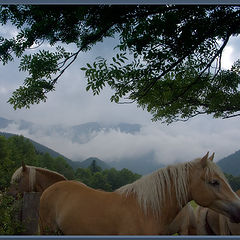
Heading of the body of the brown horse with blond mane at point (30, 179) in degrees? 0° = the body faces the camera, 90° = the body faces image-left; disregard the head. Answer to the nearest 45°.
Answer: approximately 90°

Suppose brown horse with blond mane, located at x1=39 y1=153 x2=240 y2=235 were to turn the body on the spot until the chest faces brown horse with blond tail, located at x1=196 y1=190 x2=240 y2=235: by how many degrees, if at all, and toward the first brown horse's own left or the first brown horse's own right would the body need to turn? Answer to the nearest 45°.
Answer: approximately 45° to the first brown horse's own left

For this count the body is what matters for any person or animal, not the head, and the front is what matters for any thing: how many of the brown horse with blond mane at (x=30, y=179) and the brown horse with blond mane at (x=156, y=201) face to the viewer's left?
1

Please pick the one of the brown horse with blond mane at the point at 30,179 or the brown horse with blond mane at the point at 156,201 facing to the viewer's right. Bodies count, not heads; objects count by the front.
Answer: the brown horse with blond mane at the point at 156,201

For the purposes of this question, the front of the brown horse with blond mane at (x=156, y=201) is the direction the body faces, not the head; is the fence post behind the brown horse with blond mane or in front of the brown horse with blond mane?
behind

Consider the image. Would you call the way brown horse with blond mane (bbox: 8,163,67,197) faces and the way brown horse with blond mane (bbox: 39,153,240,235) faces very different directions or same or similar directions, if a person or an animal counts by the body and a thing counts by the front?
very different directions

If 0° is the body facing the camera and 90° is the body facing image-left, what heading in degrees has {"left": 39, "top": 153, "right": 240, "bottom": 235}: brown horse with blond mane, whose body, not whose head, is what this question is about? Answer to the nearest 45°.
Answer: approximately 270°

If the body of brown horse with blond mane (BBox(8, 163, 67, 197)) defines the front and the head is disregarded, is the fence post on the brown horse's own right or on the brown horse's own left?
on the brown horse's own left

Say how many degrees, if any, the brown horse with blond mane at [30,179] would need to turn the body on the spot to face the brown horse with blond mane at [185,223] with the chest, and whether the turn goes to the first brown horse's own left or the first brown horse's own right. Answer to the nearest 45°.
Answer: approximately 135° to the first brown horse's own left
